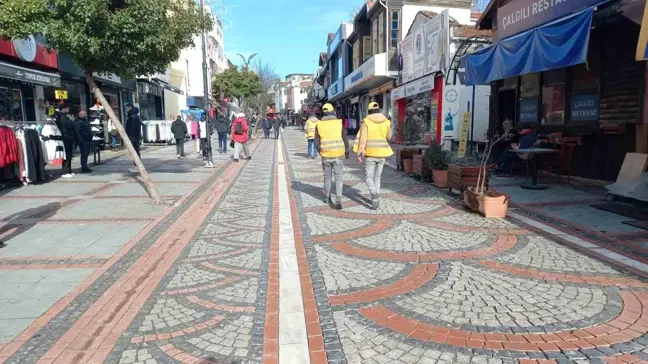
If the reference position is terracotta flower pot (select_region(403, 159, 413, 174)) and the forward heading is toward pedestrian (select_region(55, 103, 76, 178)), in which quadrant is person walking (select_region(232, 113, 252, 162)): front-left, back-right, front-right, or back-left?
front-right

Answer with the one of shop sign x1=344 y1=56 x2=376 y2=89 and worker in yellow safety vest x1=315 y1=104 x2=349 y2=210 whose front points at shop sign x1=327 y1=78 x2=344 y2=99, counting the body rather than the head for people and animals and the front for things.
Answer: the worker in yellow safety vest

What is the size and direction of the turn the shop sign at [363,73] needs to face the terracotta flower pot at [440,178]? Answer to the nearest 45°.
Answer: approximately 45° to its left

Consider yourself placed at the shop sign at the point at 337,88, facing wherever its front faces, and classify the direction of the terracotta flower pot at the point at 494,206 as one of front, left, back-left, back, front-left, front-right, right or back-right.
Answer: front-left

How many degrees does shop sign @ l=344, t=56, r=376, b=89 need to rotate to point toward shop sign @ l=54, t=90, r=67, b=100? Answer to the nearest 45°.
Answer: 0° — it already faces it

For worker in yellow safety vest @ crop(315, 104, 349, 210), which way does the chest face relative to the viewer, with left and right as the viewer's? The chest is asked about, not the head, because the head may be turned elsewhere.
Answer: facing away from the viewer

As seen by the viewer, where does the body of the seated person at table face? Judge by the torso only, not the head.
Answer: to the viewer's left

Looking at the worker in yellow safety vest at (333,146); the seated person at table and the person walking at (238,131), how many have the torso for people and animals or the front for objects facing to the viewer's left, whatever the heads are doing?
1

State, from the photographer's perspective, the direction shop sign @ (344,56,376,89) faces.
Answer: facing the viewer and to the left of the viewer

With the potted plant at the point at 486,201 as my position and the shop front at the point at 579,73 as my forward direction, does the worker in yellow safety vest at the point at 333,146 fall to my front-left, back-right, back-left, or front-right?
back-left
